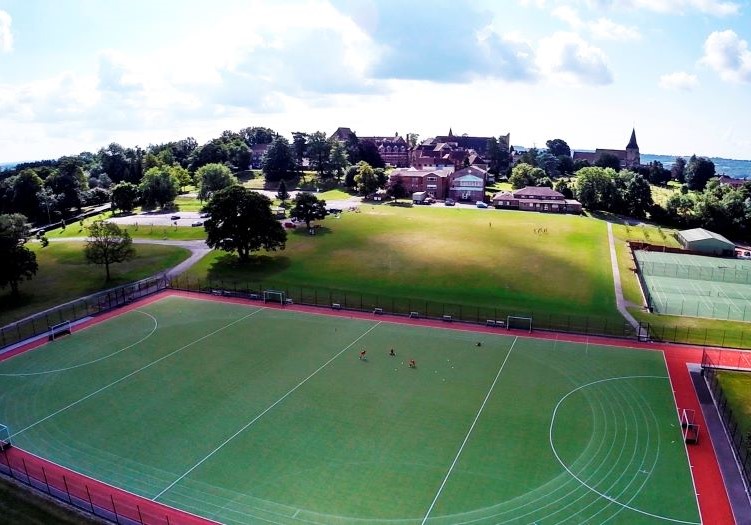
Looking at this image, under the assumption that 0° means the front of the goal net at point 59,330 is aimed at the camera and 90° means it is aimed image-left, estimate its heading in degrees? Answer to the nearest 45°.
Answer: approximately 315°

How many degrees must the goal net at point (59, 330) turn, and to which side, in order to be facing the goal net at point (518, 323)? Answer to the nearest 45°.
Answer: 0° — it already faces it

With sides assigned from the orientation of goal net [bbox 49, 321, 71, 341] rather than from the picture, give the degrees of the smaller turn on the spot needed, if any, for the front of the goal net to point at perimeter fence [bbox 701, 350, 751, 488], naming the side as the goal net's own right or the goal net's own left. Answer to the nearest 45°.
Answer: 0° — it already faces it

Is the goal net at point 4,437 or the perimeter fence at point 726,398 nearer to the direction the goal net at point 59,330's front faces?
the perimeter fence
